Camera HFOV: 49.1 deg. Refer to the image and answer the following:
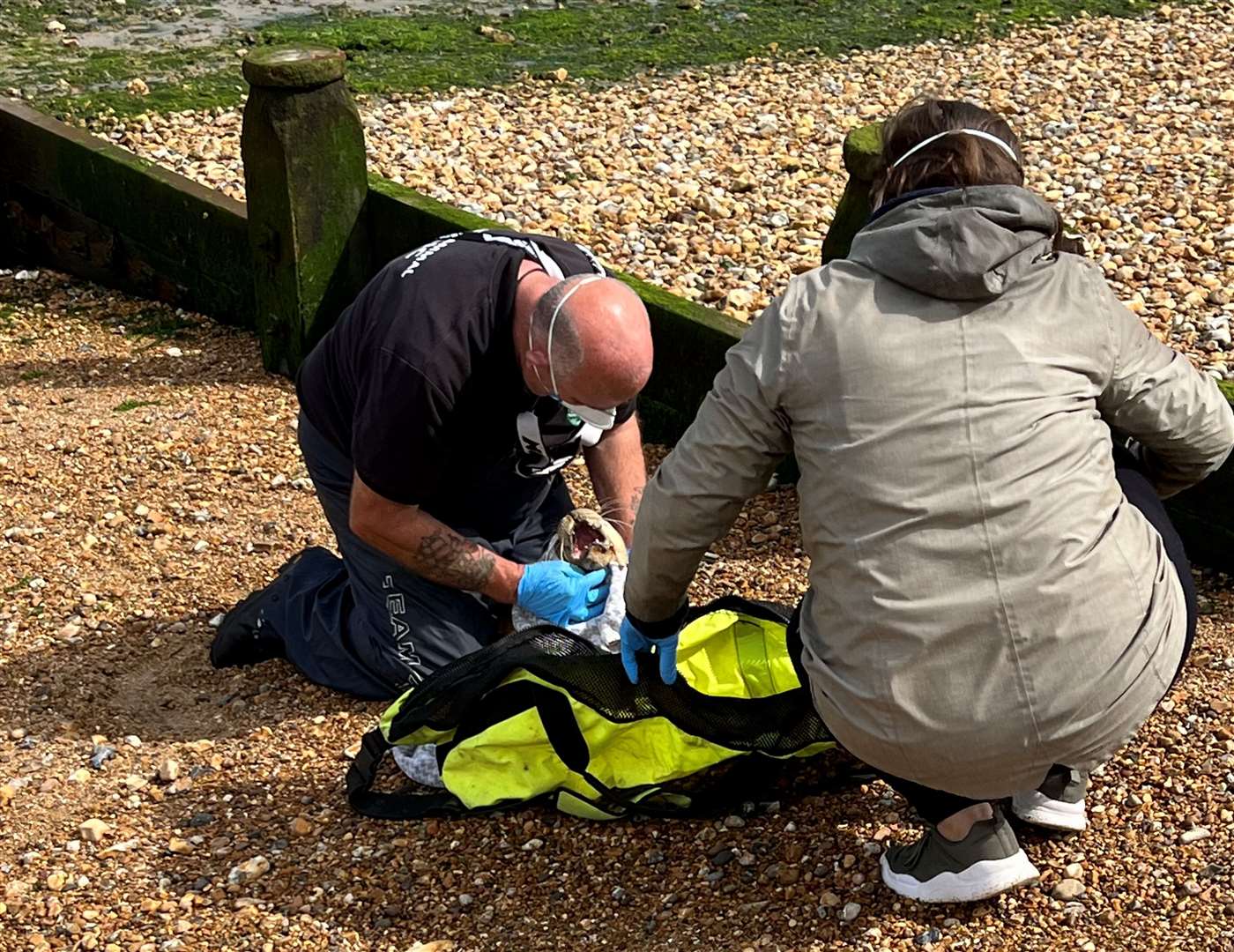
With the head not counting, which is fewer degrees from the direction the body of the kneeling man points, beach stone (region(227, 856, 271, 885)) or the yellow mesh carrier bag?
the yellow mesh carrier bag

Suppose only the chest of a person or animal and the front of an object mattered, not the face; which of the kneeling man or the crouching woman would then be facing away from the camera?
the crouching woman

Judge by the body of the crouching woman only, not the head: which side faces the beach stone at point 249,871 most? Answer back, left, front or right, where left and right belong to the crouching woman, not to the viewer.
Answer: left

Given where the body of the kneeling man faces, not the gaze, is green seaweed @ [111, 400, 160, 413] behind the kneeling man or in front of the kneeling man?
behind

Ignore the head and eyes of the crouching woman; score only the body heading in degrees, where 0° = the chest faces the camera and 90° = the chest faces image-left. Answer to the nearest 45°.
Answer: approximately 180°

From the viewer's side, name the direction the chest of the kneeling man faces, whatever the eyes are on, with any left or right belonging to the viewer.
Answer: facing the viewer and to the right of the viewer

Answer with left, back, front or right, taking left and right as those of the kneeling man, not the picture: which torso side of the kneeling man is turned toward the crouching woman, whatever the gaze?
front

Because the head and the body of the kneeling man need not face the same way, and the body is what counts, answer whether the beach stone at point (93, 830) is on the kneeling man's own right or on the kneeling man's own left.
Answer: on the kneeling man's own right

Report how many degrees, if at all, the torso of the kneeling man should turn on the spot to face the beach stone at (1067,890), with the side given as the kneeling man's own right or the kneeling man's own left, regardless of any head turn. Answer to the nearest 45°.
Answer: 0° — they already face it

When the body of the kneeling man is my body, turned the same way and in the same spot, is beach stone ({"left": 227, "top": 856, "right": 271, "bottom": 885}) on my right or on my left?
on my right

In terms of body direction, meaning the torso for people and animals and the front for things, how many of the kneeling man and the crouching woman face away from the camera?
1

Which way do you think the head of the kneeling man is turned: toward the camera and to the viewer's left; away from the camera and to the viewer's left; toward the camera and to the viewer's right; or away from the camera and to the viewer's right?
toward the camera and to the viewer's right

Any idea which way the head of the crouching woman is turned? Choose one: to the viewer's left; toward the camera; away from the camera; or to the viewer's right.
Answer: away from the camera

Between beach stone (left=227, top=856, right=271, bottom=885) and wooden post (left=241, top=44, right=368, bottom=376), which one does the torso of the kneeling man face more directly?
the beach stone

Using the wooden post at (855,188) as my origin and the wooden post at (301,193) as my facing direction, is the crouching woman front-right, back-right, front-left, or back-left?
back-left
